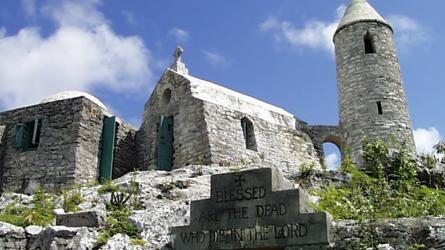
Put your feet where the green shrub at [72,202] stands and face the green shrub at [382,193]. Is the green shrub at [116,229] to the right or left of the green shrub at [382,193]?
right

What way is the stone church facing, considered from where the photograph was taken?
facing the viewer and to the left of the viewer

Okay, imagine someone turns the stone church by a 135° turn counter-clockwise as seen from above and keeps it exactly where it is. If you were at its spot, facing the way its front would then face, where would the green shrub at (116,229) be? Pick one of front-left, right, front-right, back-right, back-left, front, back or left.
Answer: right

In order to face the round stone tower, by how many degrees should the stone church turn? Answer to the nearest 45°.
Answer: approximately 135° to its left

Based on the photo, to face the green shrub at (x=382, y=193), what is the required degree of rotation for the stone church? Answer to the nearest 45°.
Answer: approximately 90° to its left
